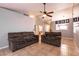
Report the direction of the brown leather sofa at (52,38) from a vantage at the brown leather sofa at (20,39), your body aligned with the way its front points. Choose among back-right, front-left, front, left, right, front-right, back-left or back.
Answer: front-left

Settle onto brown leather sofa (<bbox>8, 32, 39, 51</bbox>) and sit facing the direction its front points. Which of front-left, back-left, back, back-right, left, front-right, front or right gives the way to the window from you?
front-left

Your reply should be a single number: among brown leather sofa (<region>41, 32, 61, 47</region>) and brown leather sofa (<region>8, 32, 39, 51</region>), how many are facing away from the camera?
0

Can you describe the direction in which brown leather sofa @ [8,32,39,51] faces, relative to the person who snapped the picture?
facing the viewer and to the right of the viewer

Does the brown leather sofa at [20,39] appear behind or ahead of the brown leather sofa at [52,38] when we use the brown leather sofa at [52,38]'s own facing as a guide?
ahead
